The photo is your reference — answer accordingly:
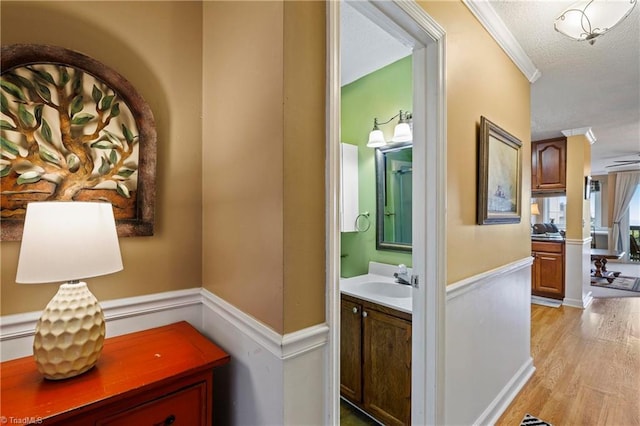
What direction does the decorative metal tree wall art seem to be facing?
toward the camera

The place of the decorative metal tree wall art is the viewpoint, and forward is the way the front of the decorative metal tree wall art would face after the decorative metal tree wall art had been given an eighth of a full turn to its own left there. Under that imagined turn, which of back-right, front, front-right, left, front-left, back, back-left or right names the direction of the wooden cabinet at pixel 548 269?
front-left

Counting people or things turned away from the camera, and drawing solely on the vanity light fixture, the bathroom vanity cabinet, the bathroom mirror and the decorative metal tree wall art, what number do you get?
0

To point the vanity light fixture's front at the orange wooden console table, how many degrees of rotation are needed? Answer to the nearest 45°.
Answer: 0° — it already faces it

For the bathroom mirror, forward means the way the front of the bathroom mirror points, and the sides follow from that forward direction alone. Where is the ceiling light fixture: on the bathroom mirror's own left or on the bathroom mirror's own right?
on the bathroom mirror's own left

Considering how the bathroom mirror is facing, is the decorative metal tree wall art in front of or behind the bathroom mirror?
in front

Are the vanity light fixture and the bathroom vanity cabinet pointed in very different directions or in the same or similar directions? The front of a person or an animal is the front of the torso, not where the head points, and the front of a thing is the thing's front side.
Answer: same or similar directions

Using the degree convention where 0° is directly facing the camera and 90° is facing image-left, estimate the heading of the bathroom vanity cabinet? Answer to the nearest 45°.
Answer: approximately 45°

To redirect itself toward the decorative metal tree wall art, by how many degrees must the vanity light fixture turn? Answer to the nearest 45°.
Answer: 0° — it already faces it

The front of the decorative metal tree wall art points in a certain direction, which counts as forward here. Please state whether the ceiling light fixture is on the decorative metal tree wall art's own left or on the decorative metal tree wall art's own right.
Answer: on the decorative metal tree wall art's own left

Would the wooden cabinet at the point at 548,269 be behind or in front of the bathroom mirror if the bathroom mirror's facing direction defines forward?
behind

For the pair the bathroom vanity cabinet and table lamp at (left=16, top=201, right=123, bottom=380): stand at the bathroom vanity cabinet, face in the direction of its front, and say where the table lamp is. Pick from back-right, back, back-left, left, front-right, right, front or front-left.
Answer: front

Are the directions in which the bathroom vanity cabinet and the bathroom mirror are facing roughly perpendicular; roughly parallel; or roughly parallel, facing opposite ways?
roughly parallel

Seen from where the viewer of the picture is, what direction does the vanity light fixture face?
facing the viewer and to the left of the viewer

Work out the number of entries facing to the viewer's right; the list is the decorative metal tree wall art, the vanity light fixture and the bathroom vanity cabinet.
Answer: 0

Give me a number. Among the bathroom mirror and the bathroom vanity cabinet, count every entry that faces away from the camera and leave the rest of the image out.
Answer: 0

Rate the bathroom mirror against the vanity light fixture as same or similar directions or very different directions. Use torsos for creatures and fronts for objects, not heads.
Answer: same or similar directions

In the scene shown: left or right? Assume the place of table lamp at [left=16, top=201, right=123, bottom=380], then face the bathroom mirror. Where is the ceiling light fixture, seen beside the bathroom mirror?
right
